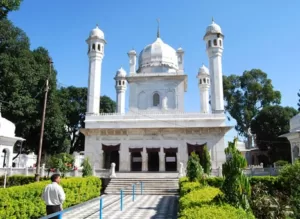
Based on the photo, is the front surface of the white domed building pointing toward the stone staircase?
yes

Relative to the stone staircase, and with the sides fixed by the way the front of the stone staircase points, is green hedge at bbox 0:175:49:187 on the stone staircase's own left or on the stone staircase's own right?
on the stone staircase's own right

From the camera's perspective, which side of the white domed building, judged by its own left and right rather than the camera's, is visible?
front

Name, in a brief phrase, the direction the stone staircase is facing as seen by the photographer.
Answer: facing the viewer

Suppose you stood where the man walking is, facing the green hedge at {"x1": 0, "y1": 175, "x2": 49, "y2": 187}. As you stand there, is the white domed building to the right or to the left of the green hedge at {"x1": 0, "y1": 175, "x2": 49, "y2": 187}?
right

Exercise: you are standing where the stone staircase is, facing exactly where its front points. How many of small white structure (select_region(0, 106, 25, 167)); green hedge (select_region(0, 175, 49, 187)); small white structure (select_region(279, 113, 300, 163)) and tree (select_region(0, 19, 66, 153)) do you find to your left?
1

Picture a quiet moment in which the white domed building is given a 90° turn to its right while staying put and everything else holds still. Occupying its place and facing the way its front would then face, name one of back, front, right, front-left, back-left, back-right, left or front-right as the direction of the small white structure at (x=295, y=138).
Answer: back

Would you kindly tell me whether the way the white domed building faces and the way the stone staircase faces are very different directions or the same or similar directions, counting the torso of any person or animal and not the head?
same or similar directions

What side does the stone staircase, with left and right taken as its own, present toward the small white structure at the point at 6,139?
right

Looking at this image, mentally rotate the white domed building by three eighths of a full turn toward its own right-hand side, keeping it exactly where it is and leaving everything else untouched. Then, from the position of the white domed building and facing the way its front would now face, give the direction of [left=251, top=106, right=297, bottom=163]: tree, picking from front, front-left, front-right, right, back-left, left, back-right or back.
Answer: right

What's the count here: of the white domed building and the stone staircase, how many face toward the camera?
2

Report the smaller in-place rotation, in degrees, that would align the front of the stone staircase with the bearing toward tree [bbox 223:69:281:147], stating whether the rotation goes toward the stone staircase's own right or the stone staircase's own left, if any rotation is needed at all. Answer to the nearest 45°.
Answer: approximately 135° to the stone staircase's own left

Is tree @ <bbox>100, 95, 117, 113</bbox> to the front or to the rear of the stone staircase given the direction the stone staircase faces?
to the rear

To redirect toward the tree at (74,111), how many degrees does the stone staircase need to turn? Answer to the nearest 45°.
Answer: approximately 135° to its right
